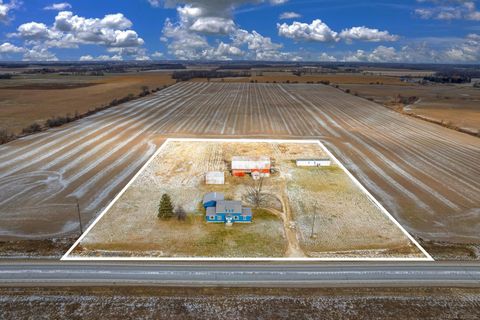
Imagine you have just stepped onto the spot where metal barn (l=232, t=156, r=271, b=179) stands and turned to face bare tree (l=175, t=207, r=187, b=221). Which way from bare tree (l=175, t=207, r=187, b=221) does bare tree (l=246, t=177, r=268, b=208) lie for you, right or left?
left

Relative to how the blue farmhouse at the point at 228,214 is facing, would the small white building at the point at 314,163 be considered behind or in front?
behind

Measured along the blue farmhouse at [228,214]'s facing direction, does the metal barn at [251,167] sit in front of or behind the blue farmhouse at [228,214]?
behind

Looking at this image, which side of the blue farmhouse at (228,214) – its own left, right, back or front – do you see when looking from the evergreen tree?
right

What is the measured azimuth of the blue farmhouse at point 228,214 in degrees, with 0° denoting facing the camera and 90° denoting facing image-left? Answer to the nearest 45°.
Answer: approximately 0°

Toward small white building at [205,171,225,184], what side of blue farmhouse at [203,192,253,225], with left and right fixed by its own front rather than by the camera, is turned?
back
